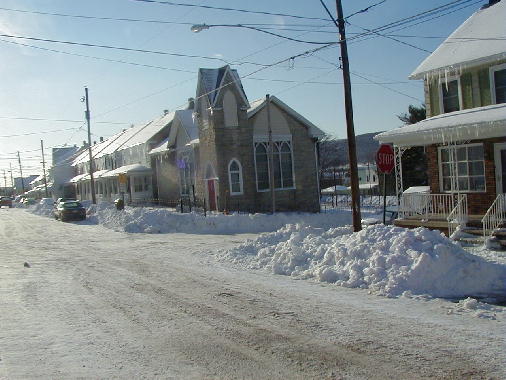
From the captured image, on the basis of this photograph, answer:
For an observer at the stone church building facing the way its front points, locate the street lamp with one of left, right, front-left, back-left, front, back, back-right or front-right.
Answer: front-left

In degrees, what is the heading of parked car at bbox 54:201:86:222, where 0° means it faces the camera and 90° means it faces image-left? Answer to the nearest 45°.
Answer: approximately 135°

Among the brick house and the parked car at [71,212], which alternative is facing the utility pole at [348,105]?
the brick house

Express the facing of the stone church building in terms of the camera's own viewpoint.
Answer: facing the viewer and to the left of the viewer

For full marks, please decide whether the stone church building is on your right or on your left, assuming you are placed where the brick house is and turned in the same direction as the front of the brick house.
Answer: on your right

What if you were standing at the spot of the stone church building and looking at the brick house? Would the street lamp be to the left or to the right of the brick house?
right

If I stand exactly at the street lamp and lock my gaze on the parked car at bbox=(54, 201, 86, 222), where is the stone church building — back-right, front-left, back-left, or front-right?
front-right

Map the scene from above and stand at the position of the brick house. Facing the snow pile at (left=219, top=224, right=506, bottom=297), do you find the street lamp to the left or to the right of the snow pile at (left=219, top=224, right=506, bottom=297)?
right

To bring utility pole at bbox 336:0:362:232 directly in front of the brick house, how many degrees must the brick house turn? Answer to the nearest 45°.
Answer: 0° — it already faces it
